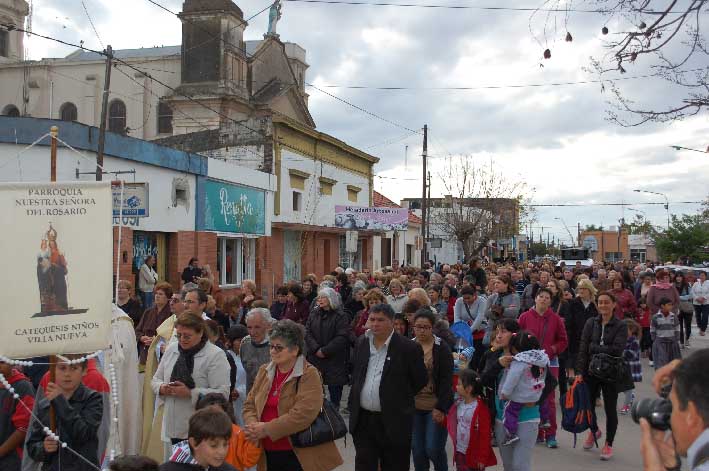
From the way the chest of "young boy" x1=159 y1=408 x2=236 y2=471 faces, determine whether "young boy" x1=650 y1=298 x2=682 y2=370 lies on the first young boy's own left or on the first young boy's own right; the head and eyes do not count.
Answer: on the first young boy's own left

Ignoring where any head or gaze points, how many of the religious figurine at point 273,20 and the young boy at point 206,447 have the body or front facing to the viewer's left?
0

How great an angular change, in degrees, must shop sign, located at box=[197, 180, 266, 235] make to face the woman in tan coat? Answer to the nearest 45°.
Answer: approximately 45° to its right

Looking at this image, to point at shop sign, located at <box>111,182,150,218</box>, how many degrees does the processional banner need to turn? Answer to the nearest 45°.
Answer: approximately 180°

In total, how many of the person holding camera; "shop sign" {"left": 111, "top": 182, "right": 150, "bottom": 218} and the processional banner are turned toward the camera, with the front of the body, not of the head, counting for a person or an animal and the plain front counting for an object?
2

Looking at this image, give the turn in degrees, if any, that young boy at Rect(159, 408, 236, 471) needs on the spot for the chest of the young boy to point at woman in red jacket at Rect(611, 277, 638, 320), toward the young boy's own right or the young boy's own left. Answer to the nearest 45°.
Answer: approximately 90° to the young boy's own left

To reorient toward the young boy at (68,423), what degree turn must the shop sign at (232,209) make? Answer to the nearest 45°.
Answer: approximately 45° to its right

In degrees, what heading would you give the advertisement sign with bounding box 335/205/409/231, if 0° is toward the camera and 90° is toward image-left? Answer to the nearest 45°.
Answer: approximately 0°

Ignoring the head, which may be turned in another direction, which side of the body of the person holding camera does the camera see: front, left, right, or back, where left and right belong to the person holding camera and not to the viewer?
left
